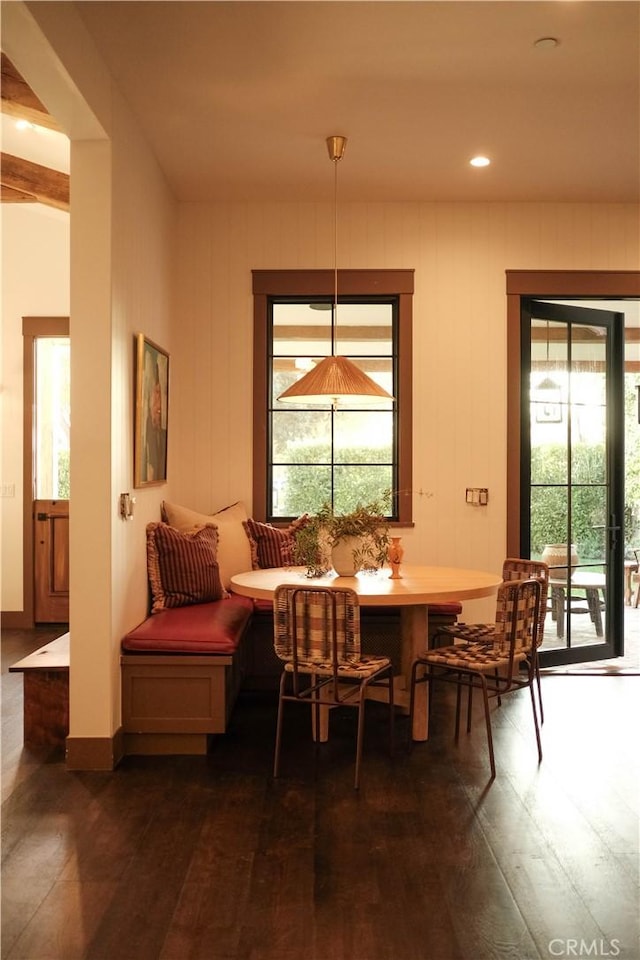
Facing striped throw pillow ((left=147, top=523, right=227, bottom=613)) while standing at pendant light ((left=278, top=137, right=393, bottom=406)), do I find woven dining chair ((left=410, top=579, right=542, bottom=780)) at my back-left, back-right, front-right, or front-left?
back-left

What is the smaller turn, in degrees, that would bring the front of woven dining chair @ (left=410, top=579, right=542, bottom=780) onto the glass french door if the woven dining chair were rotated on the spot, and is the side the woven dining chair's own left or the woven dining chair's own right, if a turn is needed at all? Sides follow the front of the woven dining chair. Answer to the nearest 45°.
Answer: approximately 45° to the woven dining chair's own right

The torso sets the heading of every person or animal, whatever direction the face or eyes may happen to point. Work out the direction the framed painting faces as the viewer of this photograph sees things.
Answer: facing to the right of the viewer

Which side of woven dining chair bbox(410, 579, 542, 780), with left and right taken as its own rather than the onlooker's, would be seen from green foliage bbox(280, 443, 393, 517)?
front

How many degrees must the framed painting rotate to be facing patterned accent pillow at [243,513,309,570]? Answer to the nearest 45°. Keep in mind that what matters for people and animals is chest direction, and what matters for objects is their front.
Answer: approximately 45° to its left

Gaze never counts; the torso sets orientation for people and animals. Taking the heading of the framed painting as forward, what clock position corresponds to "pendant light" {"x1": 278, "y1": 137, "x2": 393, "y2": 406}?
The pendant light is roughly at 1 o'clock from the framed painting.

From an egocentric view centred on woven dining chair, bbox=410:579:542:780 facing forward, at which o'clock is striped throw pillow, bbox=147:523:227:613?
The striped throw pillow is roughly at 11 o'clock from the woven dining chair.

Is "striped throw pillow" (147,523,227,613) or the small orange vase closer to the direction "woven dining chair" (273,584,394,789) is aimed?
the small orange vase

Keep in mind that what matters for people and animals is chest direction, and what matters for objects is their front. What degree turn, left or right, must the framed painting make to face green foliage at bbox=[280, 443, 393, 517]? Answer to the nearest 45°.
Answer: approximately 45° to its left

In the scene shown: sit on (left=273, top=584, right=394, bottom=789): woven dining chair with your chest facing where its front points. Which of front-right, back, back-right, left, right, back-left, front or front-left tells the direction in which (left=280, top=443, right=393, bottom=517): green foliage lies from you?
front-left

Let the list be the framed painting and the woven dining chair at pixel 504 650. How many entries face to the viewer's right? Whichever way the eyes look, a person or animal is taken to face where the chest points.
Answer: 1

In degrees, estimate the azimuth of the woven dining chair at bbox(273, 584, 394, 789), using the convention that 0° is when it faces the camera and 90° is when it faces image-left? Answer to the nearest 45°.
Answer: approximately 225°

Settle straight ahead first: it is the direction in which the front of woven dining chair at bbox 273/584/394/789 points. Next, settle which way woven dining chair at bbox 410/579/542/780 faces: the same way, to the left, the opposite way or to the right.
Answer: to the left

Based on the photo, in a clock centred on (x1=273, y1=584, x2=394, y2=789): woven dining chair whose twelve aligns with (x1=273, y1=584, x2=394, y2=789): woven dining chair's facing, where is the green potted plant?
The green potted plant is roughly at 11 o'clock from the woven dining chair.

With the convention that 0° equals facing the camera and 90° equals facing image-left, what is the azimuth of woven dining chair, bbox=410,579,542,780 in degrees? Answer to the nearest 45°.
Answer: approximately 135°

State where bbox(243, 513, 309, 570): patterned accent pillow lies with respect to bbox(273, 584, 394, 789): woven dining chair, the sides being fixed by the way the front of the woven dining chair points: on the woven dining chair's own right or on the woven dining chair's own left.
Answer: on the woven dining chair's own left

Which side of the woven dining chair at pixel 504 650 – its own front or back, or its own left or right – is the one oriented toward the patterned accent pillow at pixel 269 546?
front
